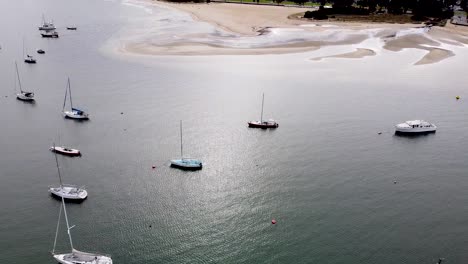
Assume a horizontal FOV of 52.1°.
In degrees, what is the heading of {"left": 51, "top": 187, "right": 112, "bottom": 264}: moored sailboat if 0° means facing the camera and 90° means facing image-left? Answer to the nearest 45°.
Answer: approximately 90°
